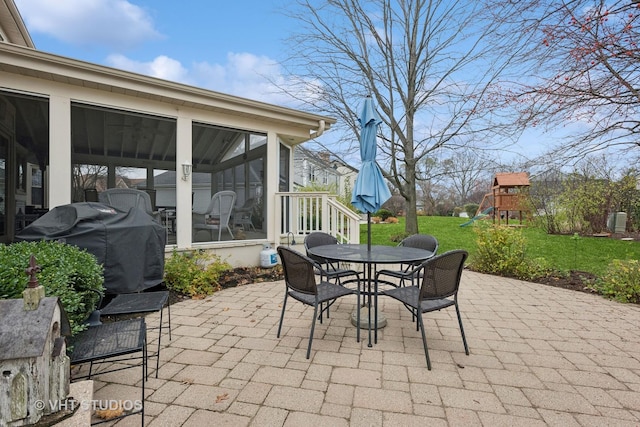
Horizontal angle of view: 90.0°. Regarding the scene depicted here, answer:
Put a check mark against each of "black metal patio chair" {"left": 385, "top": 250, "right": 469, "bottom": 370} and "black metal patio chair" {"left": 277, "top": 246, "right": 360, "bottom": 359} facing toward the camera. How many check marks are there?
0

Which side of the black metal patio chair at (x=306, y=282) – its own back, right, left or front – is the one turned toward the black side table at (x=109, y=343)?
back

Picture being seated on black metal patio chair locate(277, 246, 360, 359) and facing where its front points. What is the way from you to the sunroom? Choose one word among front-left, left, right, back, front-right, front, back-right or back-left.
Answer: left

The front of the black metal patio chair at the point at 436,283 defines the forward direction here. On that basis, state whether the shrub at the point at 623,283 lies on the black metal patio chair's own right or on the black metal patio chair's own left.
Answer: on the black metal patio chair's own right

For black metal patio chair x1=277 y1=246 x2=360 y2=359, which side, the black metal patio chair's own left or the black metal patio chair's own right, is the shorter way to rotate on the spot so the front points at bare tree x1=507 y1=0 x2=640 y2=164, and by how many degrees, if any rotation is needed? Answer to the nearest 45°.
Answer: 0° — it already faces it

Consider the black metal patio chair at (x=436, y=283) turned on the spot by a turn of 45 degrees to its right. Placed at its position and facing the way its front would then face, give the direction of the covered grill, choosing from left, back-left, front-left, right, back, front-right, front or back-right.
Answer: left

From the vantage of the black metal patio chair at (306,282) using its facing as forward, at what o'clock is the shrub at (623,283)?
The shrub is roughly at 1 o'clock from the black metal patio chair.

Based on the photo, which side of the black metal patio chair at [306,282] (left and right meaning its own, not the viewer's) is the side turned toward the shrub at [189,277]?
left

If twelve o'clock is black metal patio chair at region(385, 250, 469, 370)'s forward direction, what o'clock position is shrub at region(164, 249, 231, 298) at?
The shrub is roughly at 11 o'clock from the black metal patio chair.

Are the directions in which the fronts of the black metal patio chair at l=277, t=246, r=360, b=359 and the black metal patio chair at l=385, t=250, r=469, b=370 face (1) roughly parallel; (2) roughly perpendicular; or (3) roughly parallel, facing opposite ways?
roughly perpendicular

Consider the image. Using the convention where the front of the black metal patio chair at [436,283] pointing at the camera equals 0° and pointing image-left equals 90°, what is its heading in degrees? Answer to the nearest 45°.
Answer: approximately 135°

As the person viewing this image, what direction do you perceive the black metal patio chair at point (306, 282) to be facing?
facing away from the viewer and to the right of the viewer
